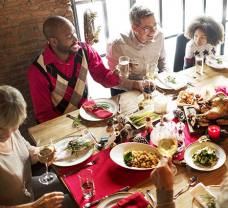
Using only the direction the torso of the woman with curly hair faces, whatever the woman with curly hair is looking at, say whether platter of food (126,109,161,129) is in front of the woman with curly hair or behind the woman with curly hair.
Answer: in front

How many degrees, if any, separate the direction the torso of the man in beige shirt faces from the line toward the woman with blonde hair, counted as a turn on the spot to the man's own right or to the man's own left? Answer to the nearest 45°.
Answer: approximately 90° to the man's own right

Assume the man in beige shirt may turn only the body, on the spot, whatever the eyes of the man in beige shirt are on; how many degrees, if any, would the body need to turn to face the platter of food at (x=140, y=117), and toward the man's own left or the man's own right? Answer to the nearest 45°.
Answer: approximately 45° to the man's own right

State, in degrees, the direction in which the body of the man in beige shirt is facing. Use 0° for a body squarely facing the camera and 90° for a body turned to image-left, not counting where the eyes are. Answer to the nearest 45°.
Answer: approximately 315°

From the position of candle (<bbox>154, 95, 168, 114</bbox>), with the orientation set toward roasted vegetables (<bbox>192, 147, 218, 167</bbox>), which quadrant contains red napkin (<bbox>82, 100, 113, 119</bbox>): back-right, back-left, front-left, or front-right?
back-right

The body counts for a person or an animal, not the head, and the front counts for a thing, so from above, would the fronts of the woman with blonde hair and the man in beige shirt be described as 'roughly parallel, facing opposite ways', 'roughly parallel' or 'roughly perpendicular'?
roughly perpendicular

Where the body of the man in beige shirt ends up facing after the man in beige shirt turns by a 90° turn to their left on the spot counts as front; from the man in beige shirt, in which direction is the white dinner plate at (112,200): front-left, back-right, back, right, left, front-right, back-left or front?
back-right
